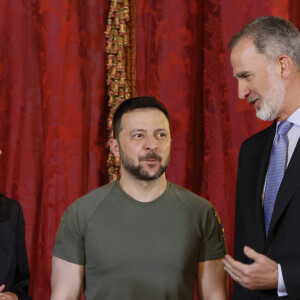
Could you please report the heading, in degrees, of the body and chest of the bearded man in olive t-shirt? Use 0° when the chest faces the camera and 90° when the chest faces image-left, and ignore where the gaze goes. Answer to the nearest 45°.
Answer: approximately 0°
